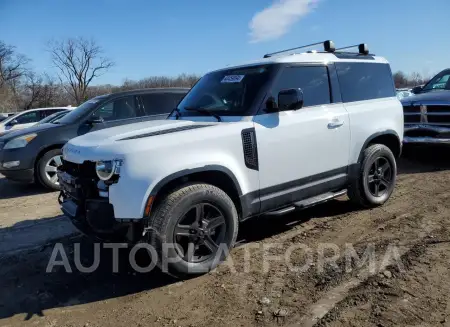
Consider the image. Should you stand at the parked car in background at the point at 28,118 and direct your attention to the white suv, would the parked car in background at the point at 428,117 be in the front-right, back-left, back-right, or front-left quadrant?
front-left

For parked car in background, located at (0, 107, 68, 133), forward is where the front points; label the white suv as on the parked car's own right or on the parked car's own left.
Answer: on the parked car's own left

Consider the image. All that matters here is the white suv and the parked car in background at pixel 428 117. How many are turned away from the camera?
0

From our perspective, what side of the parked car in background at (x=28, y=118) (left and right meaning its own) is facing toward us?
left

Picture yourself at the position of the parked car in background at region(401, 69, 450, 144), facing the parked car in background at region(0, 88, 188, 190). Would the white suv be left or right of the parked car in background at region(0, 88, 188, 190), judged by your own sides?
left

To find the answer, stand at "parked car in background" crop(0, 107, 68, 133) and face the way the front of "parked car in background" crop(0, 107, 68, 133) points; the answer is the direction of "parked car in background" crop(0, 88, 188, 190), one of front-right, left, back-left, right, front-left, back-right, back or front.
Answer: left

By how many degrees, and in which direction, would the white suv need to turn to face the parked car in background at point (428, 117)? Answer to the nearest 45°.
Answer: approximately 180°

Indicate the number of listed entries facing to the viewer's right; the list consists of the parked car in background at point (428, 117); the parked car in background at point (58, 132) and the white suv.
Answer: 0

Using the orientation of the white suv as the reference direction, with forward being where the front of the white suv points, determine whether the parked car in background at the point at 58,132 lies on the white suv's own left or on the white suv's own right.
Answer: on the white suv's own right

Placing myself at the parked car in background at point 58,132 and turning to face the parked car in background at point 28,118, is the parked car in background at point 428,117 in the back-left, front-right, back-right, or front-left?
back-right

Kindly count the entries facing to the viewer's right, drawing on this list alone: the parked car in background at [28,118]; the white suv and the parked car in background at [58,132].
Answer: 0

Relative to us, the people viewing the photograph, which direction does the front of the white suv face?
facing the viewer and to the left of the viewer

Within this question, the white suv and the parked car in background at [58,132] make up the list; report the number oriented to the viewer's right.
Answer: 0

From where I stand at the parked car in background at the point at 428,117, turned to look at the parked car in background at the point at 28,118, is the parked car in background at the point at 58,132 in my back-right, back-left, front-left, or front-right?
front-left
